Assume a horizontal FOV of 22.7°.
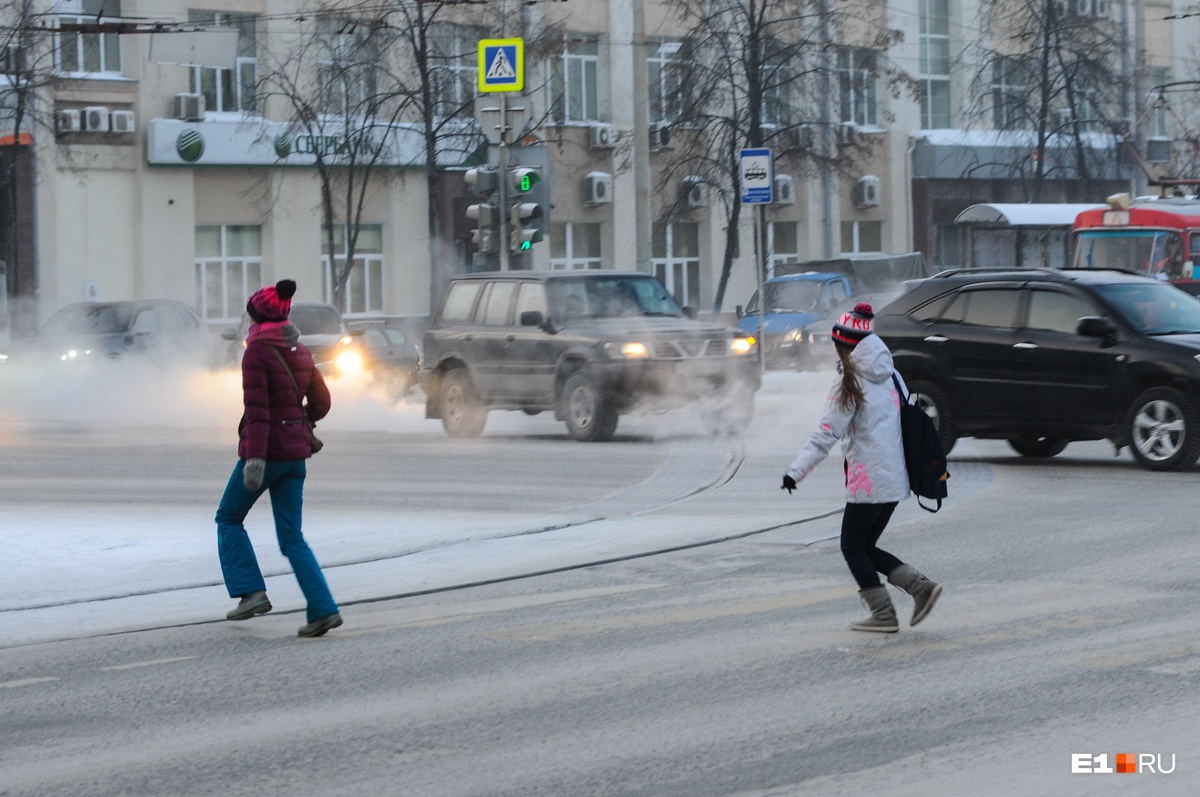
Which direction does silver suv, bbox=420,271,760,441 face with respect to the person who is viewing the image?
facing the viewer and to the right of the viewer

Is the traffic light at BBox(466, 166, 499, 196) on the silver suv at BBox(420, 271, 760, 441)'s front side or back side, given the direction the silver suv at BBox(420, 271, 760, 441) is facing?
on the back side

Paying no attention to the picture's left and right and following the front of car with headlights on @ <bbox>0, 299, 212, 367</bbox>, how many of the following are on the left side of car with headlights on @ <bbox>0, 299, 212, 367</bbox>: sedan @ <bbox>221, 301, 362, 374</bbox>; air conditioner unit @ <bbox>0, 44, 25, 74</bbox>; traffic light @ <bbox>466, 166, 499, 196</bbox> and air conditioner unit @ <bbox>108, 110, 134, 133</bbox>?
2

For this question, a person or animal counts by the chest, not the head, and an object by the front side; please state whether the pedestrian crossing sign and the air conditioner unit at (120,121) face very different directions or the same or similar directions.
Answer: same or similar directions

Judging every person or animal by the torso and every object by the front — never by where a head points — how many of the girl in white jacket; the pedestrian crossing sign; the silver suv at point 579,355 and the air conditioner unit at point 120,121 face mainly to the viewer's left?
1

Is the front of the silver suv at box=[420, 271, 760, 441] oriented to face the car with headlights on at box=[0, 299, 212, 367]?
no

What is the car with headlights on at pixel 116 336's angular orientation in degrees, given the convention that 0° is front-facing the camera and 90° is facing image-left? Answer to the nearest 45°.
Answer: approximately 45°

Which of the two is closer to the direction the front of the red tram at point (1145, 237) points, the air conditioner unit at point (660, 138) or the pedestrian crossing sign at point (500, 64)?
the pedestrian crossing sign

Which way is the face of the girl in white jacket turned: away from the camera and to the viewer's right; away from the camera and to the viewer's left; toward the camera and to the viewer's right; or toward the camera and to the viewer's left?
away from the camera and to the viewer's left

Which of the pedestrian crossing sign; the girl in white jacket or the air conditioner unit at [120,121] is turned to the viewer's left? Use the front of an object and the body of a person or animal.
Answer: the girl in white jacket

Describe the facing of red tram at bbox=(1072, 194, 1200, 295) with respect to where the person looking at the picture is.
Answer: facing the viewer and to the left of the viewer

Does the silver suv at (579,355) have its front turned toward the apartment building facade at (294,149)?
no

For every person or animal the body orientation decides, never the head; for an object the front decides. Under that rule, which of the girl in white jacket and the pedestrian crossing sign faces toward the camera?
the pedestrian crossing sign

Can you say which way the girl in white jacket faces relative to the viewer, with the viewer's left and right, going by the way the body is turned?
facing to the left of the viewer

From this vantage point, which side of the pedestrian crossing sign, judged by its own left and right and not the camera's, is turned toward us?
front

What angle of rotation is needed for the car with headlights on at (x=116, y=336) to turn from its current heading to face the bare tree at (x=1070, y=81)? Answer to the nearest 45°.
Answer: approximately 180°

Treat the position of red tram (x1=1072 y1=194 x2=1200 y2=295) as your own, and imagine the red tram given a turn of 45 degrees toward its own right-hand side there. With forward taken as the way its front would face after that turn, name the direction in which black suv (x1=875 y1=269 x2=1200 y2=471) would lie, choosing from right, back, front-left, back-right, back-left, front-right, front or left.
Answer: left

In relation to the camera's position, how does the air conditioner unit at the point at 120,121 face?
facing the viewer

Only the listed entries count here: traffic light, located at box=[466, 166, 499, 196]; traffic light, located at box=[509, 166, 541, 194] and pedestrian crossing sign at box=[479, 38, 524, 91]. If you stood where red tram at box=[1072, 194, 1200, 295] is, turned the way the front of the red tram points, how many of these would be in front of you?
3

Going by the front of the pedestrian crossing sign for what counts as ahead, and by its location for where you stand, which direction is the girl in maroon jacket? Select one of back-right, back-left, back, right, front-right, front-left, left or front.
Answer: front
